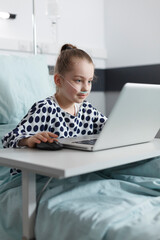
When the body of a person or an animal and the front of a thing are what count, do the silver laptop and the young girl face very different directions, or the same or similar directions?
very different directions

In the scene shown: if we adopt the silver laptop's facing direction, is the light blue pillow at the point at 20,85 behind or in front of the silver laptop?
in front

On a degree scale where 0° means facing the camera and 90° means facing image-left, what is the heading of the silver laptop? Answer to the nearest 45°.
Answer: approximately 135°

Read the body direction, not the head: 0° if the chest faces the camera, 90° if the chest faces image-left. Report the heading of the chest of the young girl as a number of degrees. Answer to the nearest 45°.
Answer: approximately 315°

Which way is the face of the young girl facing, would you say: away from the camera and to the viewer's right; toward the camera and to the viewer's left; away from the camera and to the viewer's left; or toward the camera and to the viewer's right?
toward the camera and to the viewer's right

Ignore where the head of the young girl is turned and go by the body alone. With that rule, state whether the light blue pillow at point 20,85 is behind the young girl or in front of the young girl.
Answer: behind
